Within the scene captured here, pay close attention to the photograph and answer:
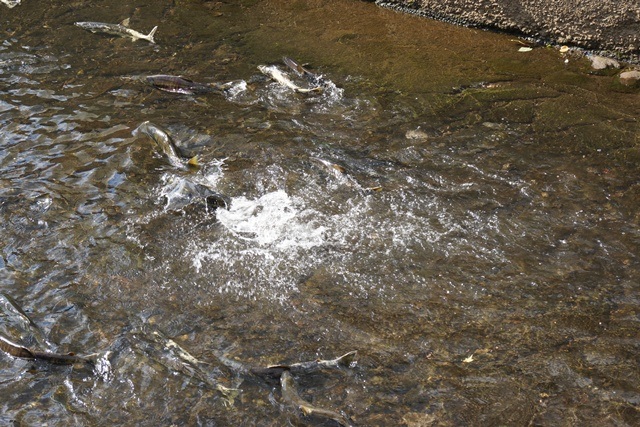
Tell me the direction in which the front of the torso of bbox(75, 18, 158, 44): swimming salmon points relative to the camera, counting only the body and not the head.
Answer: to the viewer's left

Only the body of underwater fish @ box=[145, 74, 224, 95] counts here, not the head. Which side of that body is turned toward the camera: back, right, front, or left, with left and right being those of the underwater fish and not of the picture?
left

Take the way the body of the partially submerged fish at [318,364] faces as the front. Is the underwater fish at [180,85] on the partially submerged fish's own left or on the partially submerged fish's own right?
on the partially submerged fish's own right

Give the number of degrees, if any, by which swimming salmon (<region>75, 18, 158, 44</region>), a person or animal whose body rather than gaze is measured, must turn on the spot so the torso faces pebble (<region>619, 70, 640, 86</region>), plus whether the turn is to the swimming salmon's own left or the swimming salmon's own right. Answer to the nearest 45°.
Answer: approximately 135° to the swimming salmon's own left

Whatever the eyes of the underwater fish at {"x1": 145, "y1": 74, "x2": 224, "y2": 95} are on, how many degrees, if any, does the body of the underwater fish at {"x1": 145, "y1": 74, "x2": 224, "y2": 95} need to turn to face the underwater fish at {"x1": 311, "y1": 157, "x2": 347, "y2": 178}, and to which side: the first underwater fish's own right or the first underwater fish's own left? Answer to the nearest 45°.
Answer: approximately 135° to the first underwater fish's own left

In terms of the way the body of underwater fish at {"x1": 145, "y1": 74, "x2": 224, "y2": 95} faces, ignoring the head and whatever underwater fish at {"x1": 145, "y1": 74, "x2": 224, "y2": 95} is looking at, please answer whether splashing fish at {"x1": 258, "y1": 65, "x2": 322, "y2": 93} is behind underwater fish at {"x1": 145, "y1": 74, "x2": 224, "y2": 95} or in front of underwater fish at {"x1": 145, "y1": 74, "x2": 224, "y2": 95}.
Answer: behind

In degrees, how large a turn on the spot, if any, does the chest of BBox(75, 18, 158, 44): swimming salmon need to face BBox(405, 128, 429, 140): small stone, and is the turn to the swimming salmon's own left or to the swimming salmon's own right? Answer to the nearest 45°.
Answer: approximately 135° to the swimming salmon's own left

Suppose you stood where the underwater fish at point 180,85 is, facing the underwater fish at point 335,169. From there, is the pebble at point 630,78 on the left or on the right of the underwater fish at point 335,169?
left

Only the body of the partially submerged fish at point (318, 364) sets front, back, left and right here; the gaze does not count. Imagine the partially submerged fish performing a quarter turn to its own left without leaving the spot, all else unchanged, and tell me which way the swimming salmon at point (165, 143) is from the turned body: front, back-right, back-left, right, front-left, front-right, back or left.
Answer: back-right

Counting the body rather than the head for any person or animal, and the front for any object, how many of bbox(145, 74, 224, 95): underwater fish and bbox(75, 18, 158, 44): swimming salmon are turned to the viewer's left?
2

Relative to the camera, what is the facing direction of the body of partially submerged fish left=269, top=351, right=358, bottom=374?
to the viewer's left

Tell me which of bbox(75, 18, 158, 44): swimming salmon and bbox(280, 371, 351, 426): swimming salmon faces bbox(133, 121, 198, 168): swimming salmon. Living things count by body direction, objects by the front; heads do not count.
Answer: bbox(280, 371, 351, 426): swimming salmon

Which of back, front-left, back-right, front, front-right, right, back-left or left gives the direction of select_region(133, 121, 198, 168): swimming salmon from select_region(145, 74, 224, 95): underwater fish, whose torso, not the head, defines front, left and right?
left
